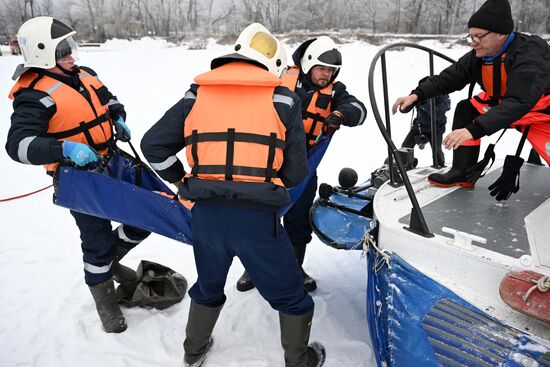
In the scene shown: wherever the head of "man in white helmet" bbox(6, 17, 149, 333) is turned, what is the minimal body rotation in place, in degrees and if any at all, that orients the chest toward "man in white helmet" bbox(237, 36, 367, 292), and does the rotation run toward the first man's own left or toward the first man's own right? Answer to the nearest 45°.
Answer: approximately 45° to the first man's own left

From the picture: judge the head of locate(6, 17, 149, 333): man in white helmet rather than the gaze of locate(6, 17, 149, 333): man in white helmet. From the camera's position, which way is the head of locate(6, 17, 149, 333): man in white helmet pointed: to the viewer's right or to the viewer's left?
to the viewer's right

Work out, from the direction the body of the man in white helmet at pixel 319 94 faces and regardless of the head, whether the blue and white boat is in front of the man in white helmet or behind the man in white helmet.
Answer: in front

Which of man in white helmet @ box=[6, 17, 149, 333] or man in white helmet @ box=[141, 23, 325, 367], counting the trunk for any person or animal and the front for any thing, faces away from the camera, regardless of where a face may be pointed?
man in white helmet @ box=[141, 23, 325, 367]

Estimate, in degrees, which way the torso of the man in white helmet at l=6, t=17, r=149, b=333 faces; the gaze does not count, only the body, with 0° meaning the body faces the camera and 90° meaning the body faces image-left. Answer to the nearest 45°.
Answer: approximately 315°

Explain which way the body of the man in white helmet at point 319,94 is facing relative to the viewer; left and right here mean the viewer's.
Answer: facing the viewer and to the right of the viewer

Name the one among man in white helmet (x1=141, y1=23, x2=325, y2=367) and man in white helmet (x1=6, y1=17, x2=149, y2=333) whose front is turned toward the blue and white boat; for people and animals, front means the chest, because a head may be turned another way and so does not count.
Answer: man in white helmet (x1=6, y1=17, x2=149, y2=333)

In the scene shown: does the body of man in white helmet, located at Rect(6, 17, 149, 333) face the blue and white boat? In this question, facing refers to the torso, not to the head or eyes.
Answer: yes

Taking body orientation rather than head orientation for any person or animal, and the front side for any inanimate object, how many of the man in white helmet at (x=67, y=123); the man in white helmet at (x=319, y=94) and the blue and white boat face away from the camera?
0

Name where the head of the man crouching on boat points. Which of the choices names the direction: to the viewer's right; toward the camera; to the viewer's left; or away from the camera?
to the viewer's left

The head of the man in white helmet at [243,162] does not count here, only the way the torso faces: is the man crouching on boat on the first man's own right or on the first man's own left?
on the first man's own right

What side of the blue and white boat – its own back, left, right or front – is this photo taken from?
left

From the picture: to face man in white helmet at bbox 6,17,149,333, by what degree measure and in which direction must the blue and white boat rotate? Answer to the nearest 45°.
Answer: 0° — it already faces them

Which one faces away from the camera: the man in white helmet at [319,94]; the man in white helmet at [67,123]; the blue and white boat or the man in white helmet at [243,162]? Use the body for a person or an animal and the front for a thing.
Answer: the man in white helmet at [243,162]

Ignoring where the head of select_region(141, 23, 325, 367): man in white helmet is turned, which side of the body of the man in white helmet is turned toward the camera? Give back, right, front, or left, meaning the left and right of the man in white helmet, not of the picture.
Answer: back

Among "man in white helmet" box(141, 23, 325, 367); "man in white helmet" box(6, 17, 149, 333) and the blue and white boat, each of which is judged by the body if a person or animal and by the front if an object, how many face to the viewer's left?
1
